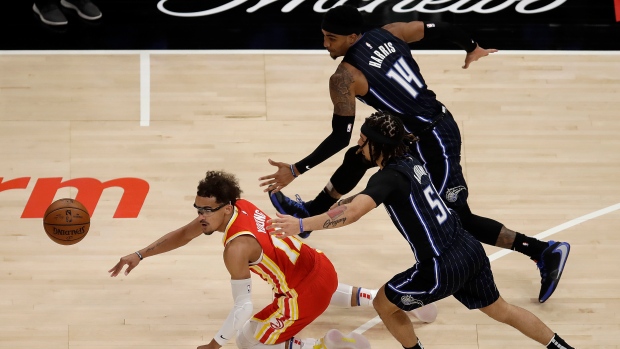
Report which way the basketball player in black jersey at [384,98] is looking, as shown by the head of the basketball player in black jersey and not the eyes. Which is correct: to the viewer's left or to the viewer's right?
to the viewer's left

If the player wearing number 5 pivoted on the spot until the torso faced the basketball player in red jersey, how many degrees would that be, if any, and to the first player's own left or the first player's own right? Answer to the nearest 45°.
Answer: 0° — they already face them

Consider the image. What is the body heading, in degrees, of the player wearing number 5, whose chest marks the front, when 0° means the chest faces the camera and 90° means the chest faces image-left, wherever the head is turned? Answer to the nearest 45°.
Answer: approximately 90°

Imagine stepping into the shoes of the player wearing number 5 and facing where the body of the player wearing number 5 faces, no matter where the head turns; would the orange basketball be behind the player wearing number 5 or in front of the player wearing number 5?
in front

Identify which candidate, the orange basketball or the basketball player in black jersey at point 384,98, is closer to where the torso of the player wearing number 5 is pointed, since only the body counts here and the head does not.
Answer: the orange basketball

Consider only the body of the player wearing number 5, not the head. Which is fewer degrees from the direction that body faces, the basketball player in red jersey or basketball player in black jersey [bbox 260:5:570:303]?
the basketball player in red jersey
